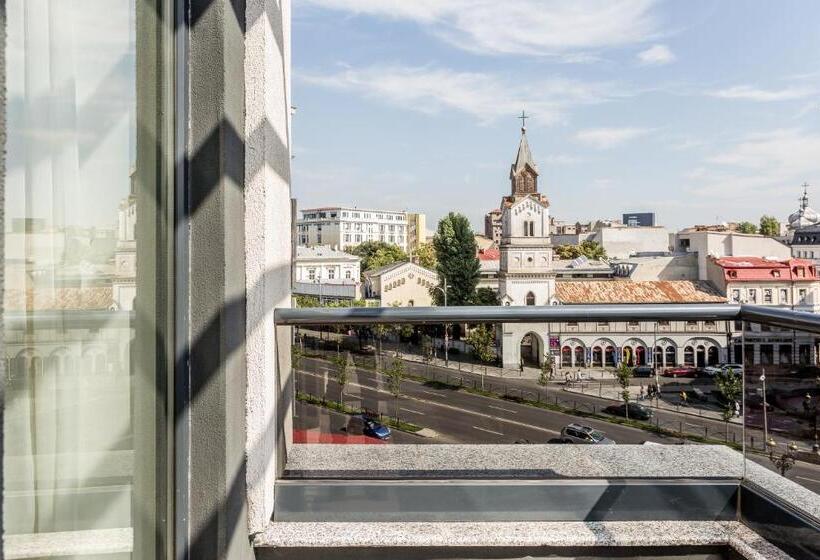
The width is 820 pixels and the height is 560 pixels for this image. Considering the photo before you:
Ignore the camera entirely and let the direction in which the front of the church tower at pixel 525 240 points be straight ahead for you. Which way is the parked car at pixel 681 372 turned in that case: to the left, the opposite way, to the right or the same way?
to the right

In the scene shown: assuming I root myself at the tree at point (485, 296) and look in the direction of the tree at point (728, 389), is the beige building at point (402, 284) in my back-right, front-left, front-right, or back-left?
back-right

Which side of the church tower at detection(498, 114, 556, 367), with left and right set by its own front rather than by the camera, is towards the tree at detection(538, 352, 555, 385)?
front

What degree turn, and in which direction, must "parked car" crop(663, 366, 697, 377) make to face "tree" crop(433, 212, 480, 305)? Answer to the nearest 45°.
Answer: approximately 90° to its right

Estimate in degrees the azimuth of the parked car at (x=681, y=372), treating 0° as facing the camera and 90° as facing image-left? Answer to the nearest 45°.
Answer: approximately 90°

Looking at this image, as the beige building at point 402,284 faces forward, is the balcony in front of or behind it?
in front

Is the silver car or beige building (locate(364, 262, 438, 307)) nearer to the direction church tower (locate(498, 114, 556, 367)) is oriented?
the silver car

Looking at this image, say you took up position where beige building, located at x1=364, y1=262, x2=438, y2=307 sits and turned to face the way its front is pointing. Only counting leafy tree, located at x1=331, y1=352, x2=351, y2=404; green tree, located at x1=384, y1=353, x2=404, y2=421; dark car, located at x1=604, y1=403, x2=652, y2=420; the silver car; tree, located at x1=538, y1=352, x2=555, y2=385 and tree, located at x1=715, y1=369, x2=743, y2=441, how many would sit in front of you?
6

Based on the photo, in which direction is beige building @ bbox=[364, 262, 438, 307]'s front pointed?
toward the camera

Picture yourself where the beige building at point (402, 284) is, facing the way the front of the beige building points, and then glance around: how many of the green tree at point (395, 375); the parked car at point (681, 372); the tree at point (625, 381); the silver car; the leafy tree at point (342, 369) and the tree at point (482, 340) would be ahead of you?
6

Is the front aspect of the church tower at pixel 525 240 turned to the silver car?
yes

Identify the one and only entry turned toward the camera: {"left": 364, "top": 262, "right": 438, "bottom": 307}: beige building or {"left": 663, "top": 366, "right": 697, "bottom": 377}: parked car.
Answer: the beige building

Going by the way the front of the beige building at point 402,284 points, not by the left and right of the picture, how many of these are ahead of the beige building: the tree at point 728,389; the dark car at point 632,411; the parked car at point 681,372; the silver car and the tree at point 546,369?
5

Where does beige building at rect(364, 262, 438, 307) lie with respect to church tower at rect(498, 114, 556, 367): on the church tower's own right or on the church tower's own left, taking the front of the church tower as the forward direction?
on the church tower's own right

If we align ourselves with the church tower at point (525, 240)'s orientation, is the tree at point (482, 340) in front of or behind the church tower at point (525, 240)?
in front

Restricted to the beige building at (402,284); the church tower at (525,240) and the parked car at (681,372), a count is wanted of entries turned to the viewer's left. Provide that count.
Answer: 1

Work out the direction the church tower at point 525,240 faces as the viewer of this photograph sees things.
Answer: facing the viewer
